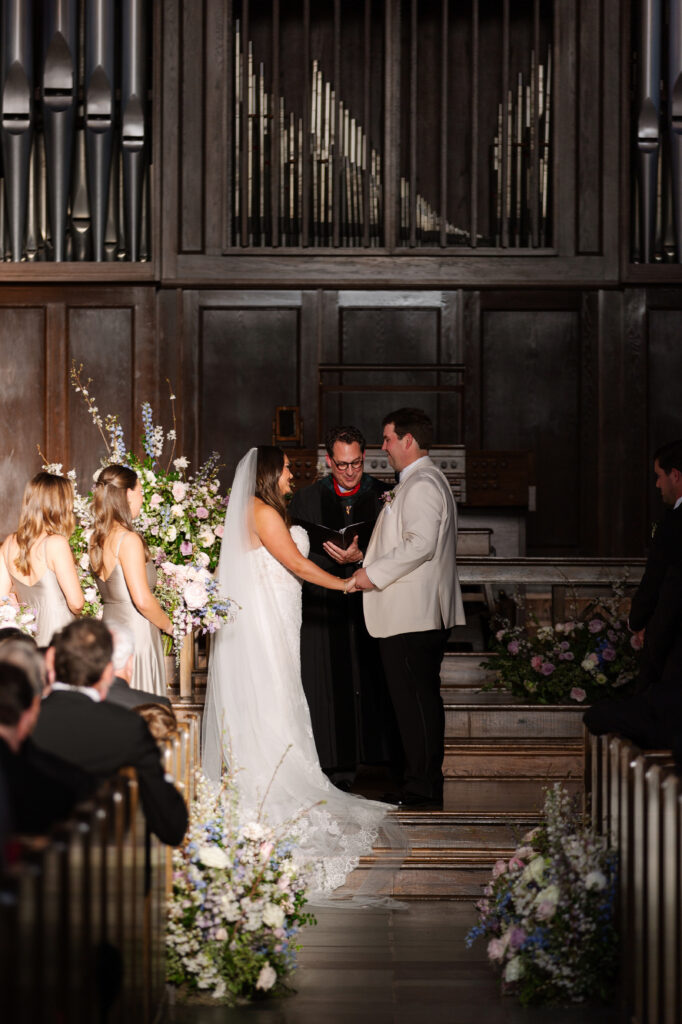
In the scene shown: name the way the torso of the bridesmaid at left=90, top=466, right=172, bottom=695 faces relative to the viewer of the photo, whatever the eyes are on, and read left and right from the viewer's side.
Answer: facing away from the viewer and to the right of the viewer

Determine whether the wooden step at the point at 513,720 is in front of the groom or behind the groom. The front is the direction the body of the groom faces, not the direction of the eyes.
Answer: behind

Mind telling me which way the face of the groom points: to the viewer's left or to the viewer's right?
to the viewer's left

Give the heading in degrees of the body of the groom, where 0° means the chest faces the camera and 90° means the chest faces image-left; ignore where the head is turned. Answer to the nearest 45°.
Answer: approximately 90°

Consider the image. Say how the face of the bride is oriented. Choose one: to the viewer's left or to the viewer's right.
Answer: to the viewer's right

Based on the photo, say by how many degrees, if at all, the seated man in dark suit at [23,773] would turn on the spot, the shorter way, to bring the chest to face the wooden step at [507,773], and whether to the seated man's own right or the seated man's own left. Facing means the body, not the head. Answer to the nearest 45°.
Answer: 0° — they already face it

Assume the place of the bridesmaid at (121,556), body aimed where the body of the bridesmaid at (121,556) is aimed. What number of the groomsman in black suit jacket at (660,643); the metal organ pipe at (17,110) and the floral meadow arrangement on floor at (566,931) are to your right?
2

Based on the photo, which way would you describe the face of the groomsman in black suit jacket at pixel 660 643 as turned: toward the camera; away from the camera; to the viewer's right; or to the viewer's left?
to the viewer's left

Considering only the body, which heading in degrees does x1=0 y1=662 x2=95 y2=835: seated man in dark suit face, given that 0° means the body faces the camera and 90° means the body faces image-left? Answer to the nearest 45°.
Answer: approximately 225°

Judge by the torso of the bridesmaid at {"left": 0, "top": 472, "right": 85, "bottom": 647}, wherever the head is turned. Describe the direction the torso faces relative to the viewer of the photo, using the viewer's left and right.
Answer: facing away from the viewer and to the right of the viewer

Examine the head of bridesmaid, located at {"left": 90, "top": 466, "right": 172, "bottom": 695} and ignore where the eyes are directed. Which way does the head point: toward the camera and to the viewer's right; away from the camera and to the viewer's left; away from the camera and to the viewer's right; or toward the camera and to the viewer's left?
away from the camera and to the viewer's right

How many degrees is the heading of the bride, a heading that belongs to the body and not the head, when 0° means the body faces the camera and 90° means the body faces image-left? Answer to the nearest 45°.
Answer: approximately 270°

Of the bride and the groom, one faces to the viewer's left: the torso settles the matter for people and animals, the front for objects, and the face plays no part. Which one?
the groom
